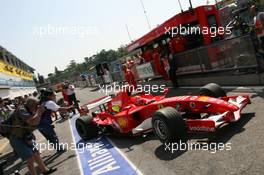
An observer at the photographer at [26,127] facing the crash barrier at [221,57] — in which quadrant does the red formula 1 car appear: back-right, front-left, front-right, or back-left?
front-right

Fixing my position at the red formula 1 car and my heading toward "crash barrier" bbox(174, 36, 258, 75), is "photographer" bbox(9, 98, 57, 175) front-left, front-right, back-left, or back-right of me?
back-left

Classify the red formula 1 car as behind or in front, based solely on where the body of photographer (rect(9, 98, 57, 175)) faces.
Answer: in front

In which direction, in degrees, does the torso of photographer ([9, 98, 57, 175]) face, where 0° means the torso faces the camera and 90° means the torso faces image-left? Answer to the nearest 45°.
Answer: approximately 270°

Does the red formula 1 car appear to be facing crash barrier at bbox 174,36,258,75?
no

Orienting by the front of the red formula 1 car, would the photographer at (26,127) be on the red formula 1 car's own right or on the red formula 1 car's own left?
on the red formula 1 car's own right

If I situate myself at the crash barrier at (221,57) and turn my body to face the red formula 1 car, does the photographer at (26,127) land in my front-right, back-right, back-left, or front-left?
front-right
